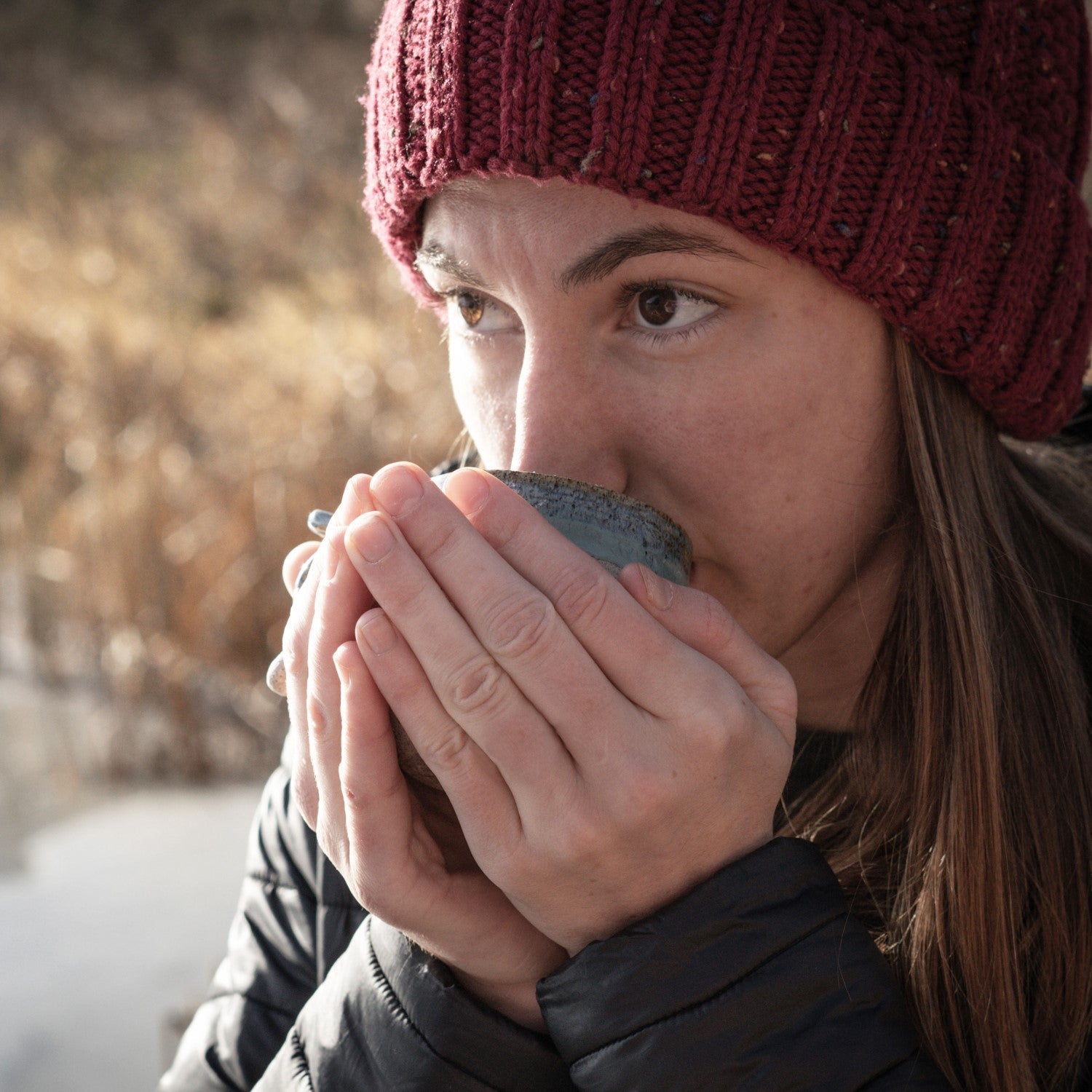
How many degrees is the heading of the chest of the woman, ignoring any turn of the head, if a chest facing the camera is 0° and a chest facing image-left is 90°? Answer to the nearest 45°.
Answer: approximately 45°
